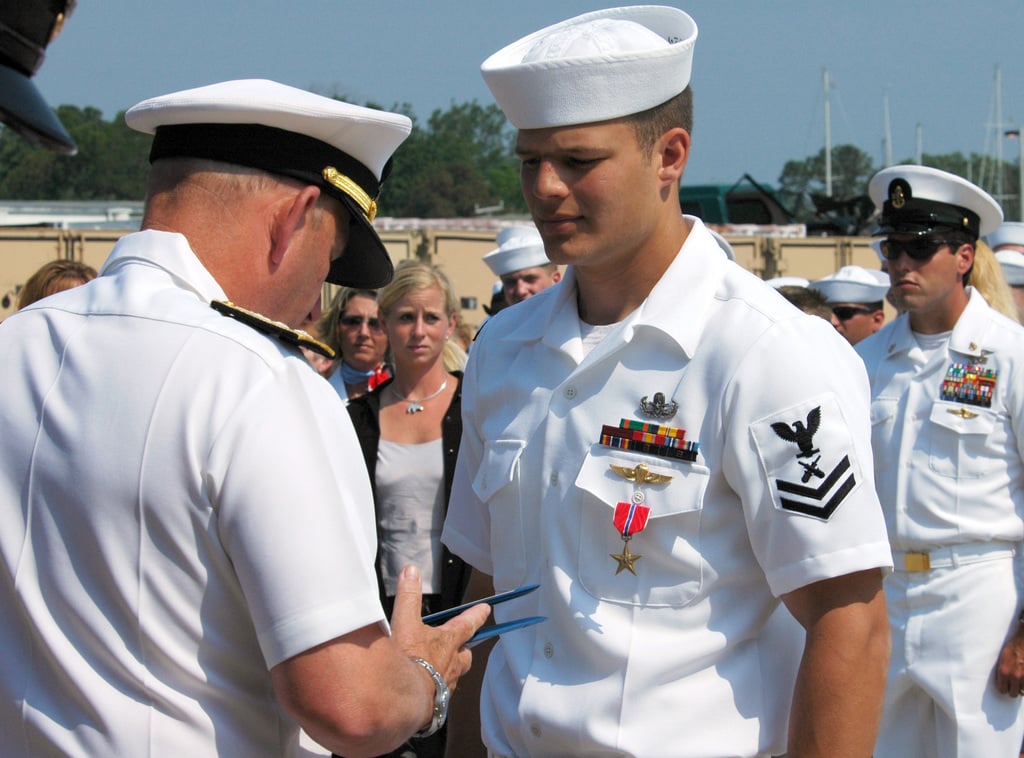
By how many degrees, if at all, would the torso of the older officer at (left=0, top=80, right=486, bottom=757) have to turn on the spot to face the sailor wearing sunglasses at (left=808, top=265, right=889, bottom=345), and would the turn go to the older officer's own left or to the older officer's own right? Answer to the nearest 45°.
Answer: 0° — they already face them

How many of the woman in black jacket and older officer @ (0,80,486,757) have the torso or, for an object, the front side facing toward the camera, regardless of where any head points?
1

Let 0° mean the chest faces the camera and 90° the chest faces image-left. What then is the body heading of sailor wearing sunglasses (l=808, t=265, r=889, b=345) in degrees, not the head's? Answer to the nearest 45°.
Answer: approximately 45°

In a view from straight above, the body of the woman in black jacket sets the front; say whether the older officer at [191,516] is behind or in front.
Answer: in front

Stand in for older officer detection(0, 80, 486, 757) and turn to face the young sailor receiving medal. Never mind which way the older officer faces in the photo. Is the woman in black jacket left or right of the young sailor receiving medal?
left

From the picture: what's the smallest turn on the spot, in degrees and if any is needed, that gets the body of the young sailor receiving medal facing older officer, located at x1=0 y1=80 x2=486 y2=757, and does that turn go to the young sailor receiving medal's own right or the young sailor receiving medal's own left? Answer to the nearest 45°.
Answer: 0° — they already face them

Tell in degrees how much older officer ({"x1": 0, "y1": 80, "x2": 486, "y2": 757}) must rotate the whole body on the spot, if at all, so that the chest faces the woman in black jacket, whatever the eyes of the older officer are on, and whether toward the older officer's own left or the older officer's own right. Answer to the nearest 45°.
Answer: approximately 45° to the older officer's own left

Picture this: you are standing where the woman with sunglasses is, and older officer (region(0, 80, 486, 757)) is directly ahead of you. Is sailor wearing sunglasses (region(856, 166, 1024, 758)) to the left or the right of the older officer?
left

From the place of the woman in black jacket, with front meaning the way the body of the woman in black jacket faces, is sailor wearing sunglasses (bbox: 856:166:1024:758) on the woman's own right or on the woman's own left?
on the woman's own left

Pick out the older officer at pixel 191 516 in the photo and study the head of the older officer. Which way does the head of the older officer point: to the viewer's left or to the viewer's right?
to the viewer's right

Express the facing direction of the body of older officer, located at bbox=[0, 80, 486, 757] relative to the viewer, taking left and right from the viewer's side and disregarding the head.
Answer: facing away from the viewer and to the right of the viewer
